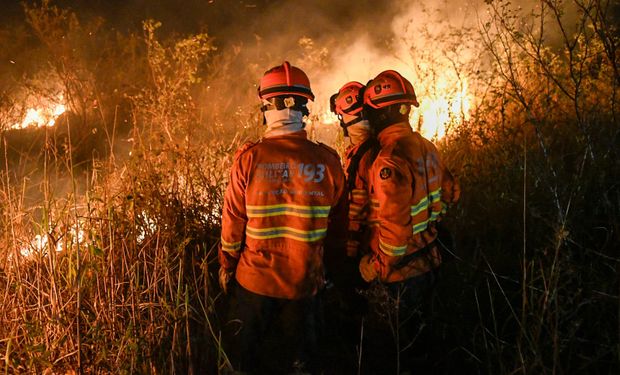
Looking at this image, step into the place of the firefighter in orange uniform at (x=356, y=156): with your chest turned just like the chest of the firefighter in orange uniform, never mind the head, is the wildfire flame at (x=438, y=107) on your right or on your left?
on your right

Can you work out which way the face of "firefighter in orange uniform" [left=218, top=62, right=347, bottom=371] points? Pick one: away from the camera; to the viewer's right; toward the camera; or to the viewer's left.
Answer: away from the camera

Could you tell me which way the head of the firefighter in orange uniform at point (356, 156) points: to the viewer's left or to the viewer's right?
to the viewer's left

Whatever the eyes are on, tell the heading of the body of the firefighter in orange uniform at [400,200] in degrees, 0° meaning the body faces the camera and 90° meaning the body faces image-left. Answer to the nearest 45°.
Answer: approximately 135°

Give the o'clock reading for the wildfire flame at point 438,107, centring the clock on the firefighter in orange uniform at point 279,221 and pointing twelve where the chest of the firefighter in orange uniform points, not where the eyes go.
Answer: The wildfire flame is roughly at 1 o'clock from the firefighter in orange uniform.

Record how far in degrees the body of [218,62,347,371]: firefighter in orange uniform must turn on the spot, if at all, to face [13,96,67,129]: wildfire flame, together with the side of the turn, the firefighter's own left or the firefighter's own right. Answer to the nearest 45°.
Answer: approximately 45° to the firefighter's own left

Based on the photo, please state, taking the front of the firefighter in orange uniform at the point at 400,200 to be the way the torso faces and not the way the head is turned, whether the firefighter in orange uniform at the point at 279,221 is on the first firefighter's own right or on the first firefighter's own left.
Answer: on the first firefighter's own left

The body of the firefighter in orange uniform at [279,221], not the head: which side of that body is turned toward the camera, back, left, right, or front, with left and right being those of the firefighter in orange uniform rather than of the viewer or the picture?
back

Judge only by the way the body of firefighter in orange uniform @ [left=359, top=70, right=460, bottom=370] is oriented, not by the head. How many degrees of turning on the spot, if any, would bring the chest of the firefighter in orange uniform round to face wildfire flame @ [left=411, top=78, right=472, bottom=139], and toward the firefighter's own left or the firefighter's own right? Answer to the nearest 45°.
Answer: approximately 45° to the firefighter's own right

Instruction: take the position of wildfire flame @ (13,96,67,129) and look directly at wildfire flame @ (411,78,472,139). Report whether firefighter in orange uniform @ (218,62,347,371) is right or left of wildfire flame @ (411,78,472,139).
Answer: right

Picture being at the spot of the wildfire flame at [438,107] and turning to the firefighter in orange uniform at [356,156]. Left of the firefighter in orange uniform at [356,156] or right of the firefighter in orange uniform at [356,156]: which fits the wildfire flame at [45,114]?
right
